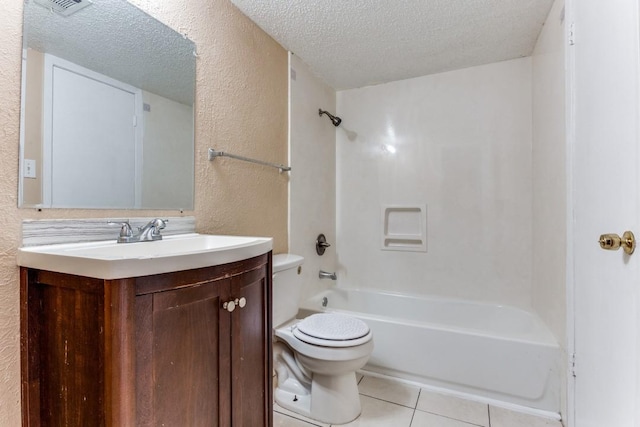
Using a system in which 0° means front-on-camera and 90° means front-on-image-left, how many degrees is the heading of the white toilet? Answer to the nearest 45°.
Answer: approximately 315°

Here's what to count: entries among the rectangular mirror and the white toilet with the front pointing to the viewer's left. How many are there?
0

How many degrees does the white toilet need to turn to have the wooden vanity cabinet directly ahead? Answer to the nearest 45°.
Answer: approximately 90° to its right

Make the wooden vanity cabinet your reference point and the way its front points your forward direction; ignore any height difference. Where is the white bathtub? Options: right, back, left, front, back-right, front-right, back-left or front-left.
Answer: front-left

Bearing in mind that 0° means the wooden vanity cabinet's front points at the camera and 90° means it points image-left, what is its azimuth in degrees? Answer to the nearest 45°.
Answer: approximately 315°

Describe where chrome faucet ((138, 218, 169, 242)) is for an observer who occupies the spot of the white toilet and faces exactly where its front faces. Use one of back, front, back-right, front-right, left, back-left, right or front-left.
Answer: right

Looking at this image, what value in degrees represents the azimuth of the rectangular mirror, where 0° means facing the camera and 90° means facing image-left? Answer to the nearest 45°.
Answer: approximately 315°
